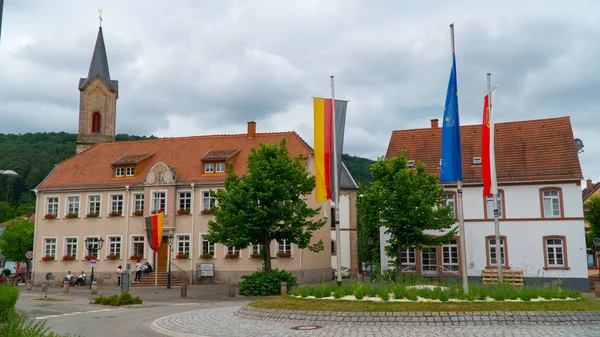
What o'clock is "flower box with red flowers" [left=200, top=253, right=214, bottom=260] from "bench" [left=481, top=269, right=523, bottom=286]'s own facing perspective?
The flower box with red flowers is roughly at 3 o'clock from the bench.

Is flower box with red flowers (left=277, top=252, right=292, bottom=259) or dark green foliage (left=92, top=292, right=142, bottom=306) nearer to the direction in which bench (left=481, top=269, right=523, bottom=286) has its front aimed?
the dark green foliage

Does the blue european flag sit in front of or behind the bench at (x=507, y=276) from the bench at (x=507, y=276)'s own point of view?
in front

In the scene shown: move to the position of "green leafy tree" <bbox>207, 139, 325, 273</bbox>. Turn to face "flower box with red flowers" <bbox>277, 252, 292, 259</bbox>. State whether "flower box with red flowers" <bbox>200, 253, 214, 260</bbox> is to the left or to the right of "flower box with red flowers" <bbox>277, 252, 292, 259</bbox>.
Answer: left

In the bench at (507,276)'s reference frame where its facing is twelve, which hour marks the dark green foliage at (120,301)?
The dark green foliage is roughly at 2 o'clock from the bench.

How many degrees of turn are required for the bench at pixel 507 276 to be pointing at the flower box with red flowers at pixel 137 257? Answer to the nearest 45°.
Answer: approximately 90° to its right

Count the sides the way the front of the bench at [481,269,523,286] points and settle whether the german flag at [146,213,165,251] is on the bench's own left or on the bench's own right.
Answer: on the bench's own right

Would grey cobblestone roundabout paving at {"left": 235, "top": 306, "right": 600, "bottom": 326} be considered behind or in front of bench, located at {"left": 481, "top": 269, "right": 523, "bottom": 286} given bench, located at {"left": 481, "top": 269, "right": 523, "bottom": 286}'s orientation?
in front

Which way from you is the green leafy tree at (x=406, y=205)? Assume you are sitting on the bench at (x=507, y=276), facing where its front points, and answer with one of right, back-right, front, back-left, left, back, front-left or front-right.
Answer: right

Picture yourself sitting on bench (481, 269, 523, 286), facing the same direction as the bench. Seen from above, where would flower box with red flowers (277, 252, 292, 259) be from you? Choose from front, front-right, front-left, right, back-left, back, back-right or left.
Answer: right

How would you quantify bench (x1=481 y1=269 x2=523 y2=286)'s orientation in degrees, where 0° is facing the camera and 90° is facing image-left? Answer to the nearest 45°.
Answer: approximately 0°

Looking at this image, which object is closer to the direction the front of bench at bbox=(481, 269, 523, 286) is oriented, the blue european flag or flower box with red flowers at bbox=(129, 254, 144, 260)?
the blue european flag

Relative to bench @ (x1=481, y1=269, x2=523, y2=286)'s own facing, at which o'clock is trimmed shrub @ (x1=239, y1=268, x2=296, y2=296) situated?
The trimmed shrub is roughly at 2 o'clock from the bench.

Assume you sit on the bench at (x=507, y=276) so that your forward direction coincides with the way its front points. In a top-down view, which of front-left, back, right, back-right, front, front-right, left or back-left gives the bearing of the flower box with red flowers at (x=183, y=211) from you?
right
